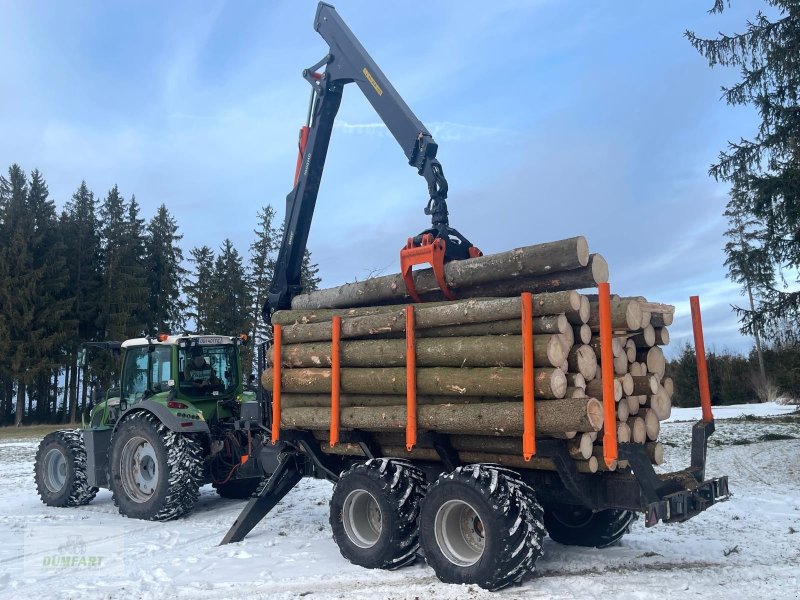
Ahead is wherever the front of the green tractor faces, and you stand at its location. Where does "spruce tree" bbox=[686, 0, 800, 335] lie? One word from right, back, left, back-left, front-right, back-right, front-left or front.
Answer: back-right

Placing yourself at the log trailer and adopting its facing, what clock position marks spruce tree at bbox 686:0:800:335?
The spruce tree is roughly at 3 o'clock from the log trailer.

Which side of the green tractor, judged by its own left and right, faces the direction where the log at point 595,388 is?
back

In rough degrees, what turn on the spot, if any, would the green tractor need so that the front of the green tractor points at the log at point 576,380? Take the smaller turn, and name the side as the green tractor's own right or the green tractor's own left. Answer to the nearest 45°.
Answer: approximately 180°

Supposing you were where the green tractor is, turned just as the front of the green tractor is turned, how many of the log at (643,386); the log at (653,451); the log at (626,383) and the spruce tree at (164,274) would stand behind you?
3

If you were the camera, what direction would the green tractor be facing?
facing away from the viewer and to the left of the viewer

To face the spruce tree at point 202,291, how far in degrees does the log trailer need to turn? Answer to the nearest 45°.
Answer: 0° — it already faces it

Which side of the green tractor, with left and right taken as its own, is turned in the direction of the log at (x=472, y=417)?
back

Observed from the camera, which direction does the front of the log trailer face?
facing away from the viewer and to the left of the viewer

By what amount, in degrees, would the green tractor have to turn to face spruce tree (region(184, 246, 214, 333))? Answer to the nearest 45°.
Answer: approximately 45° to its right
